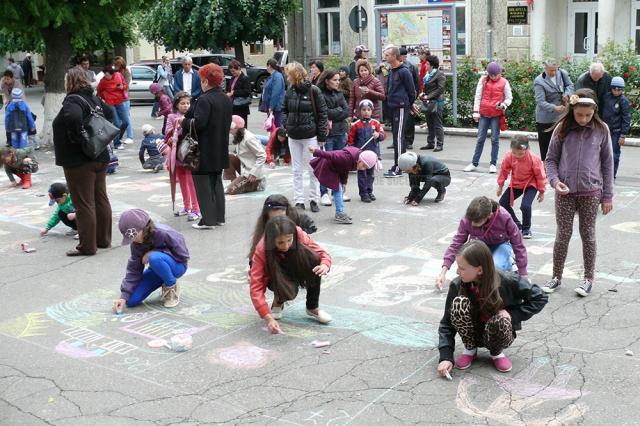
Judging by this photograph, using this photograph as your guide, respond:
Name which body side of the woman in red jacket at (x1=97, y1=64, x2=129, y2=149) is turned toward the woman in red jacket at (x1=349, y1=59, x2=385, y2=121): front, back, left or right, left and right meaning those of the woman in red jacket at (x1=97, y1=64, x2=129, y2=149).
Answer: left

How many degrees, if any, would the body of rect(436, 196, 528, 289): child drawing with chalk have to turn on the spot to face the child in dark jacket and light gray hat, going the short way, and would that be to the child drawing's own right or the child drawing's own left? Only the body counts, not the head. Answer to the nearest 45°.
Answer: approximately 135° to the child drawing's own right

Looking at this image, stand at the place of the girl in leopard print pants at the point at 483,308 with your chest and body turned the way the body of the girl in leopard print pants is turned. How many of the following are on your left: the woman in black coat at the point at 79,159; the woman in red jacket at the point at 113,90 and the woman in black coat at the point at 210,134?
0

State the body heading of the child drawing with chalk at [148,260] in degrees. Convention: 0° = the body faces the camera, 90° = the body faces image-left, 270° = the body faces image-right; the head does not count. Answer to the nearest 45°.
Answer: approximately 45°

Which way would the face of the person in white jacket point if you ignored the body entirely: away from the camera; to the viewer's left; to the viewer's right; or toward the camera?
to the viewer's left

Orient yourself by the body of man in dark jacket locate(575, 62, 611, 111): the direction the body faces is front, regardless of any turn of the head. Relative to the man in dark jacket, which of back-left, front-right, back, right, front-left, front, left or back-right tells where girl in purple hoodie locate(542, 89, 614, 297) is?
front

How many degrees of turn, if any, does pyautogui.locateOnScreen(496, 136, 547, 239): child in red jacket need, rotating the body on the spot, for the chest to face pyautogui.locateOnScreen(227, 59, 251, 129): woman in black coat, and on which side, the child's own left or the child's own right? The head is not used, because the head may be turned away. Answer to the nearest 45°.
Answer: approximately 135° to the child's own right

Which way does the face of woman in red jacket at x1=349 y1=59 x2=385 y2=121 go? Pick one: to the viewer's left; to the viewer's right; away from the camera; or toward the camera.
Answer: toward the camera

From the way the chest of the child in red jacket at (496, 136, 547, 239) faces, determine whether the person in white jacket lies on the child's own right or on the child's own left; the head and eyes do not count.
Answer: on the child's own right

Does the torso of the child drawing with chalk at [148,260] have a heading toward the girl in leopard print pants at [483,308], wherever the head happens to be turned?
no

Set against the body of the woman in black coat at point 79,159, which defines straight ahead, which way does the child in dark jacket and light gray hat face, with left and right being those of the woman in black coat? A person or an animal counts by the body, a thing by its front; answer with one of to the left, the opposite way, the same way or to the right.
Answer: to the left

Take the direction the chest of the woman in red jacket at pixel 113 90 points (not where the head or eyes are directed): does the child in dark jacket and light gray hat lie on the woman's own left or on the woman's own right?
on the woman's own left

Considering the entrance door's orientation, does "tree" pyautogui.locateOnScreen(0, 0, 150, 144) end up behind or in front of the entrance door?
in front
